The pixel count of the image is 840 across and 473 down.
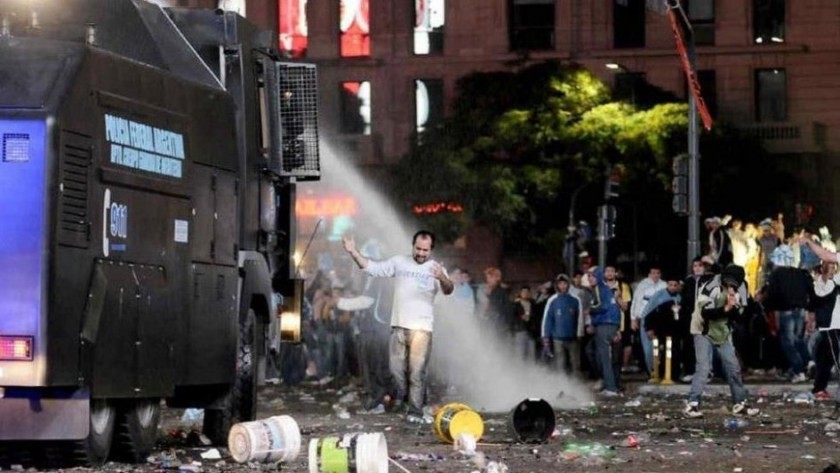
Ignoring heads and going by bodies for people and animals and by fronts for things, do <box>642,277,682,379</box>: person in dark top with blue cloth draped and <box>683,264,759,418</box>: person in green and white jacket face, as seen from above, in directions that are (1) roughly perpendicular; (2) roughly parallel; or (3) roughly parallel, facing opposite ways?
roughly parallel

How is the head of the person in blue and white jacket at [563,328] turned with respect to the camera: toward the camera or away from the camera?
toward the camera

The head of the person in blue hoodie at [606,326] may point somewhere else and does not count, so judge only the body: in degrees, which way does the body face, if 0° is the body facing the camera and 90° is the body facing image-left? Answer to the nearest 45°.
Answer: approximately 90°

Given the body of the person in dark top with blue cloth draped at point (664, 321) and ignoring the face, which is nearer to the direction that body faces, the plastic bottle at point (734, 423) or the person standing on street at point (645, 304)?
the plastic bottle

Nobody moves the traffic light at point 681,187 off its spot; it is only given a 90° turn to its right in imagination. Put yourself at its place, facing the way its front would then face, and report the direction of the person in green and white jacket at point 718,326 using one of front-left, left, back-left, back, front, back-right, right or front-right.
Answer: right

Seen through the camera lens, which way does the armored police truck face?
facing away from the viewer and to the right of the viewer

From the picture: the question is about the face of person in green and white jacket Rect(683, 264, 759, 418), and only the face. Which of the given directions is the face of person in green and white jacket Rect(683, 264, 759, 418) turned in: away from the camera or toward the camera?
toward the camera

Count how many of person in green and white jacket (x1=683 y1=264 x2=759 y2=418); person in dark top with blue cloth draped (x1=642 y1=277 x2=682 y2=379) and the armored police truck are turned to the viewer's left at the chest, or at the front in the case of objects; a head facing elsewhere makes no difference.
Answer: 0

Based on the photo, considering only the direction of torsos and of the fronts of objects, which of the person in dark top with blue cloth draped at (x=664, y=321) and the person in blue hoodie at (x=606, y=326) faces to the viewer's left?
the person in blue hoodie at (x=606, y=326)

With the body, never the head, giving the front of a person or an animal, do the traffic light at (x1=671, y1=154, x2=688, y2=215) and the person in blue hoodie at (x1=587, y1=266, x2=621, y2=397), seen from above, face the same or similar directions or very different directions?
same or similar directions
